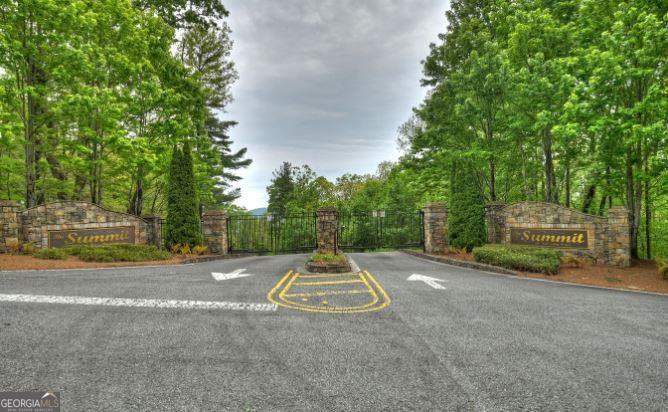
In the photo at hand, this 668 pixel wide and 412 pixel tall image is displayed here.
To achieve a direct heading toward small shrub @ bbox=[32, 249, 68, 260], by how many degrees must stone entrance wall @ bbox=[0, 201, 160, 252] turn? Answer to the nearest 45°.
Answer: approximately 45° to its right

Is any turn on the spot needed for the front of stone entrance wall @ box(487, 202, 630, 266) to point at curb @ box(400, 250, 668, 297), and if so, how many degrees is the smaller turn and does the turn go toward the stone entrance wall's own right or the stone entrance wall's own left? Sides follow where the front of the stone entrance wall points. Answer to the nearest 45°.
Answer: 0° — it already faces it

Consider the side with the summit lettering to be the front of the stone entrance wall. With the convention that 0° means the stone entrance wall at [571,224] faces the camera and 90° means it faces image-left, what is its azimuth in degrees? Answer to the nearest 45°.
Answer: approximately 45°

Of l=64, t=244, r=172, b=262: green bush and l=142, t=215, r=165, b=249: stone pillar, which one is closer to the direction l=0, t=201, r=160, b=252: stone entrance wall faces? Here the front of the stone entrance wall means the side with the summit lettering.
the green bush

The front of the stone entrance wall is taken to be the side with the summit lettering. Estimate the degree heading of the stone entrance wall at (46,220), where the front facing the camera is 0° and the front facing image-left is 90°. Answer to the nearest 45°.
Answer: approximately 315°
